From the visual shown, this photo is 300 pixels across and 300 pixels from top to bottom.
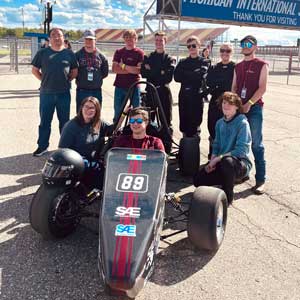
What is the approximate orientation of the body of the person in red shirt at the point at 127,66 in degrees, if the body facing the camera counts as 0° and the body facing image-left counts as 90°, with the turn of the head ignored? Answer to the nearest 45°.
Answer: approximately 0°

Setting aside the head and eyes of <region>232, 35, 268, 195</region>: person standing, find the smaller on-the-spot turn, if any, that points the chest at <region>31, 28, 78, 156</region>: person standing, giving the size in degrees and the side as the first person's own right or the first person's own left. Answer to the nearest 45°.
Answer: approximately 45° to the first person's own right

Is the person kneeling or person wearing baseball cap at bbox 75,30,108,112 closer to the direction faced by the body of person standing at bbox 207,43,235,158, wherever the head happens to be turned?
the person kneeling

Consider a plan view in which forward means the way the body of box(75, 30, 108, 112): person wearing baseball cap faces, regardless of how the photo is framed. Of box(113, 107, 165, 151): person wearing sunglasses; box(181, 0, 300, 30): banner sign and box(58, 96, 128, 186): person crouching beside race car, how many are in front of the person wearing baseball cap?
2

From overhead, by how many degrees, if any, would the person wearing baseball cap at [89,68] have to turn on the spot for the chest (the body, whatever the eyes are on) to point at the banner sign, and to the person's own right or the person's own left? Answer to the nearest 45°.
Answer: approximately 135° to the person's own left

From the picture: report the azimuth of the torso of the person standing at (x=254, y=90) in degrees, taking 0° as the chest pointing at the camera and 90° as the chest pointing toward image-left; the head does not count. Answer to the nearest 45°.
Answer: approximately 45°

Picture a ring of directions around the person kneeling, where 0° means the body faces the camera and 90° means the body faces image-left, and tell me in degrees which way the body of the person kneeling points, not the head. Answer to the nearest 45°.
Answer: approximately 45°

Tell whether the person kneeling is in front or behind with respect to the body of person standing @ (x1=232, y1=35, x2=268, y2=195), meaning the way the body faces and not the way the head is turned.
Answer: in front

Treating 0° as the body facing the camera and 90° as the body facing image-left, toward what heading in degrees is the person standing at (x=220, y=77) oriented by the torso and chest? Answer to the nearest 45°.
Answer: approximately 0°
